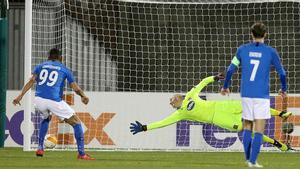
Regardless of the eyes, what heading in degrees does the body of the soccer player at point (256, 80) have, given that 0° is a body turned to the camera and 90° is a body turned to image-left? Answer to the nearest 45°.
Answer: approximately 180°

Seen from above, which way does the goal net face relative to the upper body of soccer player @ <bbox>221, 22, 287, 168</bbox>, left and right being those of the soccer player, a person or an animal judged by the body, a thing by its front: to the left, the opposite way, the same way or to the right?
the opposite way

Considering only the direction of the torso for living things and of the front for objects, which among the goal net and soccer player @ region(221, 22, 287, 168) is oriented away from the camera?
the soccer player

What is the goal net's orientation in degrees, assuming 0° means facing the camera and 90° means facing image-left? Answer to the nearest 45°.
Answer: approximately 0°

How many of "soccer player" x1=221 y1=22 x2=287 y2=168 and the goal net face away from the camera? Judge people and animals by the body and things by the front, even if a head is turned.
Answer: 1

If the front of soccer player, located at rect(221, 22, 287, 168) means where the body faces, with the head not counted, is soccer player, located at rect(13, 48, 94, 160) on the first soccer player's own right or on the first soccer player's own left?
on the first soccer player's own left
